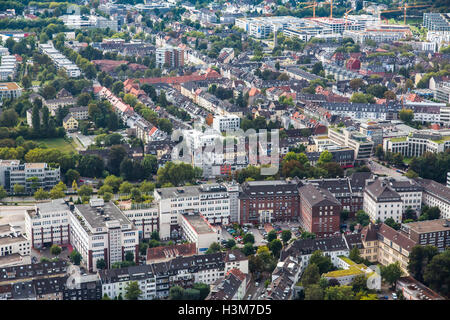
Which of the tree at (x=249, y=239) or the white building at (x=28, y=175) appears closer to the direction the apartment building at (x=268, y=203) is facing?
the tree

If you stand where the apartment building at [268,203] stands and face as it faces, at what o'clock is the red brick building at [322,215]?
The red brick building is roughly at 10 o'clock from the apartment building.

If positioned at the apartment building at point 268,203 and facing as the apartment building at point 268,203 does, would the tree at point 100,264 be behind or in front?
in front

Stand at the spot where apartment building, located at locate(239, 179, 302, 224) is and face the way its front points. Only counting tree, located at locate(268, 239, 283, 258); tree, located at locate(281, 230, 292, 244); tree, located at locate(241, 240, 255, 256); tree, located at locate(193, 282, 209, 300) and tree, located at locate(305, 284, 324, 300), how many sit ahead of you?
5

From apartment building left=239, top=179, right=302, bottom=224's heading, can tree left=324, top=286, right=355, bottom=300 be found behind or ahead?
ahead

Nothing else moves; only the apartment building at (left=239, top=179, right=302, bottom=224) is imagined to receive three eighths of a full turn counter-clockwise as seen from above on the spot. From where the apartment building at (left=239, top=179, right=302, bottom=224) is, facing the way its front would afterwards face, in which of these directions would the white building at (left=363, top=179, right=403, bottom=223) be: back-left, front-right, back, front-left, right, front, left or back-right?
front-right

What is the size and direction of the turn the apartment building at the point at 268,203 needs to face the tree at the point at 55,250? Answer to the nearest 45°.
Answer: approximately 45° to its right

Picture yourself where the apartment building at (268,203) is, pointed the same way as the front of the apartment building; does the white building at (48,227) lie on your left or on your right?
on your right

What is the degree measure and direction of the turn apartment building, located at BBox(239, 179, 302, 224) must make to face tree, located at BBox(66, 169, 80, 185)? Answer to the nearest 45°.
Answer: approximately 135° to its right

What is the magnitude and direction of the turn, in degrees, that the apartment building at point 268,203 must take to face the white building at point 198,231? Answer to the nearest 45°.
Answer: approximately 45° to its right

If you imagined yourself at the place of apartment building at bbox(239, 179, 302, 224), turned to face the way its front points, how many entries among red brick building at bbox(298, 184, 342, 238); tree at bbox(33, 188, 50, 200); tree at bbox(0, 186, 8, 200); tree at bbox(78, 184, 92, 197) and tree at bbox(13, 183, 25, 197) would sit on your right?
4

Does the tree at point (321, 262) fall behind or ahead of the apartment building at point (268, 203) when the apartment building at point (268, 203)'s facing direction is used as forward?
ahead

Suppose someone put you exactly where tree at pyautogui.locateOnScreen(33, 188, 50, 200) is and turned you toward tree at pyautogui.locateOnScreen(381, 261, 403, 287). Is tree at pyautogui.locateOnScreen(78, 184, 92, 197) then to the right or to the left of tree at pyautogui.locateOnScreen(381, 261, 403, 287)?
left

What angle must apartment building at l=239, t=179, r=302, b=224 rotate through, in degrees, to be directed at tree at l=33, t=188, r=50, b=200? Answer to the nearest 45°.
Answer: approximately 90° to its right

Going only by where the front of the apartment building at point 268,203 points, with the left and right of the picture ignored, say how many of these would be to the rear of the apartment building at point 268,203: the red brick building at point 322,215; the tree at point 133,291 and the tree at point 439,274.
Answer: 0

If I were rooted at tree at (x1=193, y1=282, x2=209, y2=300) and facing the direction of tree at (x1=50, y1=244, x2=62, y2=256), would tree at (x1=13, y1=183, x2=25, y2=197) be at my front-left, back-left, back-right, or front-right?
front-right

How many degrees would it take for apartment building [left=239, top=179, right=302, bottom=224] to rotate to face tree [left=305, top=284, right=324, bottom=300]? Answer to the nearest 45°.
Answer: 0° — it already faces it

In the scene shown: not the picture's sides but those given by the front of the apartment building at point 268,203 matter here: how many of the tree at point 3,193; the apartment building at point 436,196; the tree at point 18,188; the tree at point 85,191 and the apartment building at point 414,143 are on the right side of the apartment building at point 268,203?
3

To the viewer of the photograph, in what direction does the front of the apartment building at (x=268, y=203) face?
facing the viewer

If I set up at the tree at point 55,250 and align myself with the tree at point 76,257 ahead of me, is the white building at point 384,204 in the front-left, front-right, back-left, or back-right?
front-left
